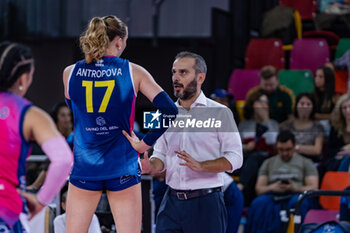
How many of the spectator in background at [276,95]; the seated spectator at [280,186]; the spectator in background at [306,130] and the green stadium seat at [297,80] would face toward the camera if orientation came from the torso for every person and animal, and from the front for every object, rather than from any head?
4

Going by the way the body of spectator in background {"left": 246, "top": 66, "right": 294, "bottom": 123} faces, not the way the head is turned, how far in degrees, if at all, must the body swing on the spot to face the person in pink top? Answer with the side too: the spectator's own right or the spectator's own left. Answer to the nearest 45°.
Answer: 0° — they already face them

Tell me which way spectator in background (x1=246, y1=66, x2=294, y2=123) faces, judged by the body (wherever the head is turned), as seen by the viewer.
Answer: toward the camera

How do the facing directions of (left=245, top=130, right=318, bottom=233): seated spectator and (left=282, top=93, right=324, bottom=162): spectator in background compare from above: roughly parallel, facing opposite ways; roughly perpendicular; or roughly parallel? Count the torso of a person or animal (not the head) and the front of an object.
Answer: roughly parallel

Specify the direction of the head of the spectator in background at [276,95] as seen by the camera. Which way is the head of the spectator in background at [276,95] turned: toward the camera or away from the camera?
toward the camera

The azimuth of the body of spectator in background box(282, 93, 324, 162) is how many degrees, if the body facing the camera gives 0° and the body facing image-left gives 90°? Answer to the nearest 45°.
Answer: approximately 0°

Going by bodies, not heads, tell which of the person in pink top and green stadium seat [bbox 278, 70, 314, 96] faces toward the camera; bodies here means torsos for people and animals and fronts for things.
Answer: the green stadium seat

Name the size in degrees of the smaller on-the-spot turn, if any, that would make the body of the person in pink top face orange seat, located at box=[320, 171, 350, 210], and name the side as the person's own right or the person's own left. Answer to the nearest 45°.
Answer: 0° — they already face it

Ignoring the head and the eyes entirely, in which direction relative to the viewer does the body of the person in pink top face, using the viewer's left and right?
facing away from the viewer and to the right of the viewer

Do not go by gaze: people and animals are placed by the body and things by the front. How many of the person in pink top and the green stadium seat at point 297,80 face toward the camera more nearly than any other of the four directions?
1

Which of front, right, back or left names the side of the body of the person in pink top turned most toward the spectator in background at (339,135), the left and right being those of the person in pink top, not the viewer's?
front

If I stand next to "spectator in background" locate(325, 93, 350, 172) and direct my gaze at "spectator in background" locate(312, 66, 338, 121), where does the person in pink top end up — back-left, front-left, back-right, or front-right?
back-left

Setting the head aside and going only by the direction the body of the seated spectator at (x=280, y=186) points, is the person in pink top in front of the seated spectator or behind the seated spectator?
in front

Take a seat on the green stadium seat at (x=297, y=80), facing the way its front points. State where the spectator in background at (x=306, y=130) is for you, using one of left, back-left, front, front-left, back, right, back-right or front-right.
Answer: front

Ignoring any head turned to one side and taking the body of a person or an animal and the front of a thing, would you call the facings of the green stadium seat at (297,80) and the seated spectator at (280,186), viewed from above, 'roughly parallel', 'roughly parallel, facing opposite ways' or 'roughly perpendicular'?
roughly parallel

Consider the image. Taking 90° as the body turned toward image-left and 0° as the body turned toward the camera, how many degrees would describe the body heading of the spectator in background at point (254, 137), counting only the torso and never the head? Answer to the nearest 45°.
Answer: approximately 0°
